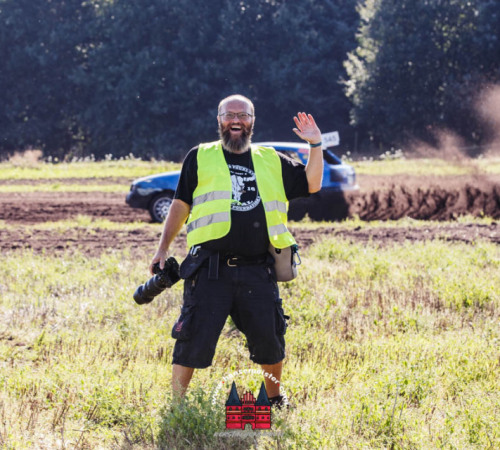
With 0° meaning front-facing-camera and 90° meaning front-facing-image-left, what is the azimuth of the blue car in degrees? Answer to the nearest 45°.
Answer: approximately 90°

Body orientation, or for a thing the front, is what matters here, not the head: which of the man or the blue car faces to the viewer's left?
the blue car

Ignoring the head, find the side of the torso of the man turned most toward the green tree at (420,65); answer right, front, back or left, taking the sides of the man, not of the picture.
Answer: back

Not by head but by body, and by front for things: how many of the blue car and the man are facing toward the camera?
1

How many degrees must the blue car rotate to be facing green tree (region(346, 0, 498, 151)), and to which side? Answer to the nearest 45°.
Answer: approximately 90° to its right

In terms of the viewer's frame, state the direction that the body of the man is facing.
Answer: toward the camera

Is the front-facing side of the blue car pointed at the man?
no

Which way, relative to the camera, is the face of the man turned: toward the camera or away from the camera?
toward the camera

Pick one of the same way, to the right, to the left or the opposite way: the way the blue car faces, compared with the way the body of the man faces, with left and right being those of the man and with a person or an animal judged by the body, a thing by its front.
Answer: to the right

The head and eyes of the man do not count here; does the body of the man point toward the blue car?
no
